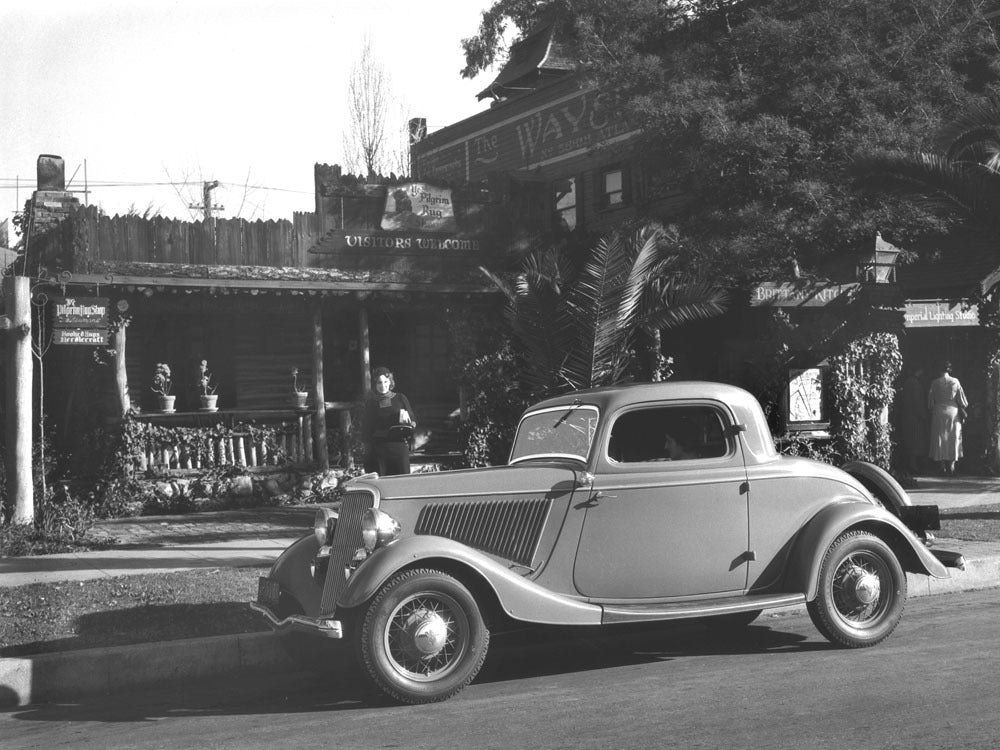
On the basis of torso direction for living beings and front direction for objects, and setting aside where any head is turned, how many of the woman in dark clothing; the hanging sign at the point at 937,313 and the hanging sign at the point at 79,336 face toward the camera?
3

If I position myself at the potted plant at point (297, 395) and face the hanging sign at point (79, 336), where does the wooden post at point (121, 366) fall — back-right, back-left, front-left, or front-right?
front-right

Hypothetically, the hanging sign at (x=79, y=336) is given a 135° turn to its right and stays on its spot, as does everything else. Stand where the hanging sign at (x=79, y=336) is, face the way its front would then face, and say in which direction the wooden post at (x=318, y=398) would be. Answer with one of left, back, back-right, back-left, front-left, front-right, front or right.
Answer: right

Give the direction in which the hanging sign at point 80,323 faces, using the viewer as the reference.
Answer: facing the viewer

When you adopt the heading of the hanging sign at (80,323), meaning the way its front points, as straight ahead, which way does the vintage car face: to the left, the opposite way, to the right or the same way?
to the right

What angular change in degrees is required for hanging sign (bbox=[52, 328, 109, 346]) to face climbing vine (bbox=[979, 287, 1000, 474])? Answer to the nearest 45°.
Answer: approximately 90° to its left

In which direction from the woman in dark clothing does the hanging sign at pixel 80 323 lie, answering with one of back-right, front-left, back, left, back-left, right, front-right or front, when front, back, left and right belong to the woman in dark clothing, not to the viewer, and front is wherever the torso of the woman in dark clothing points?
back-right

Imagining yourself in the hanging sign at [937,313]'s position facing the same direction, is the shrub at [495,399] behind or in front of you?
in front

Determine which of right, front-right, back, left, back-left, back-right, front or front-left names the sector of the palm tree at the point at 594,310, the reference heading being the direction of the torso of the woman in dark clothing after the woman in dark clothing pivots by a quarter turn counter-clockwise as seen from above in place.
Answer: front

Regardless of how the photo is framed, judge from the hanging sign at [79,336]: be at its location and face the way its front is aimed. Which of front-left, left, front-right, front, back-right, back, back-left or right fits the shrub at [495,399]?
left

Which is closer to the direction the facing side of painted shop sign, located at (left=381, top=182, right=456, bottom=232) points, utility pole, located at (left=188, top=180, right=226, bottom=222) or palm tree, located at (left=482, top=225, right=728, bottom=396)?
the palm tree

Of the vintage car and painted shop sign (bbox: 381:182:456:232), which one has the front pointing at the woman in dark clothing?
the painted shop sign

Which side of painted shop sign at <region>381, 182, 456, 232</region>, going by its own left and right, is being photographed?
front

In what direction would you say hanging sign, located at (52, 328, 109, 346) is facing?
toward the camera

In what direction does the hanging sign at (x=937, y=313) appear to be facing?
toward the camera

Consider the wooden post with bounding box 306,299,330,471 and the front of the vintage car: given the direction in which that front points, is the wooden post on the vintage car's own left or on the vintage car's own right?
on the vintage car's own right

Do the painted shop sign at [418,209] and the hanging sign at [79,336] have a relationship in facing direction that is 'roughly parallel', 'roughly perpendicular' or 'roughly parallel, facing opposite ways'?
roughly parallel

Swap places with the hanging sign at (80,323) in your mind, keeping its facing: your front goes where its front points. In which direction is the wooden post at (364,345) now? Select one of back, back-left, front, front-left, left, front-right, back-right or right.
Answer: back-left
